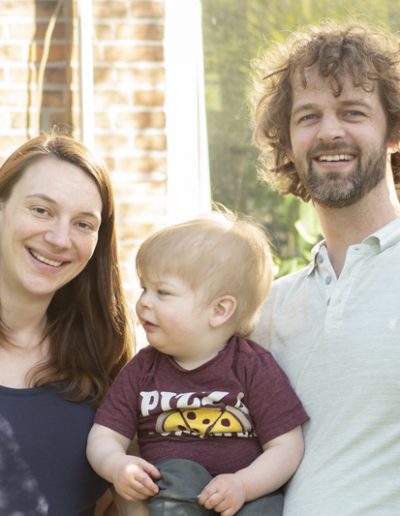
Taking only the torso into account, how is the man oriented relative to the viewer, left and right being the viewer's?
facing the viewer and to the left of the viewer

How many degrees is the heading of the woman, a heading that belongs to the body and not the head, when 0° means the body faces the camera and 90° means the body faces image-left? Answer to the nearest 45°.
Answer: approximately 0°

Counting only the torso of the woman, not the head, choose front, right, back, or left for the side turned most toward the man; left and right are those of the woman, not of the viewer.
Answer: left

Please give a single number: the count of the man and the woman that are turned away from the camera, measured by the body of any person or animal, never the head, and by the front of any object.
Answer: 0

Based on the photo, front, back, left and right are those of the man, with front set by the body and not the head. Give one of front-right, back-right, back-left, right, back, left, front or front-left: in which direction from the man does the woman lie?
front-right
